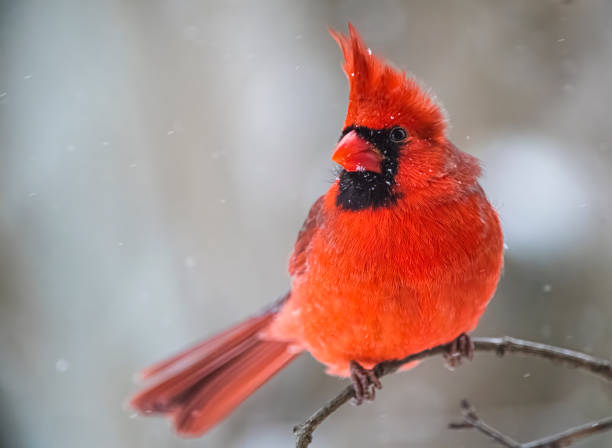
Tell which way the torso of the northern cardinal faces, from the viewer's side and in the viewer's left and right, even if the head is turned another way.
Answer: facing the viewer and to the right of the viewer
